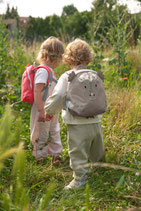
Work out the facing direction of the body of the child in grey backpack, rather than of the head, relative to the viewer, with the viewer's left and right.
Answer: facing away from the viewer and to the left of the viewer

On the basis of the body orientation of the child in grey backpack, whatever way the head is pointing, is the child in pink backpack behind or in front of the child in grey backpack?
in front
